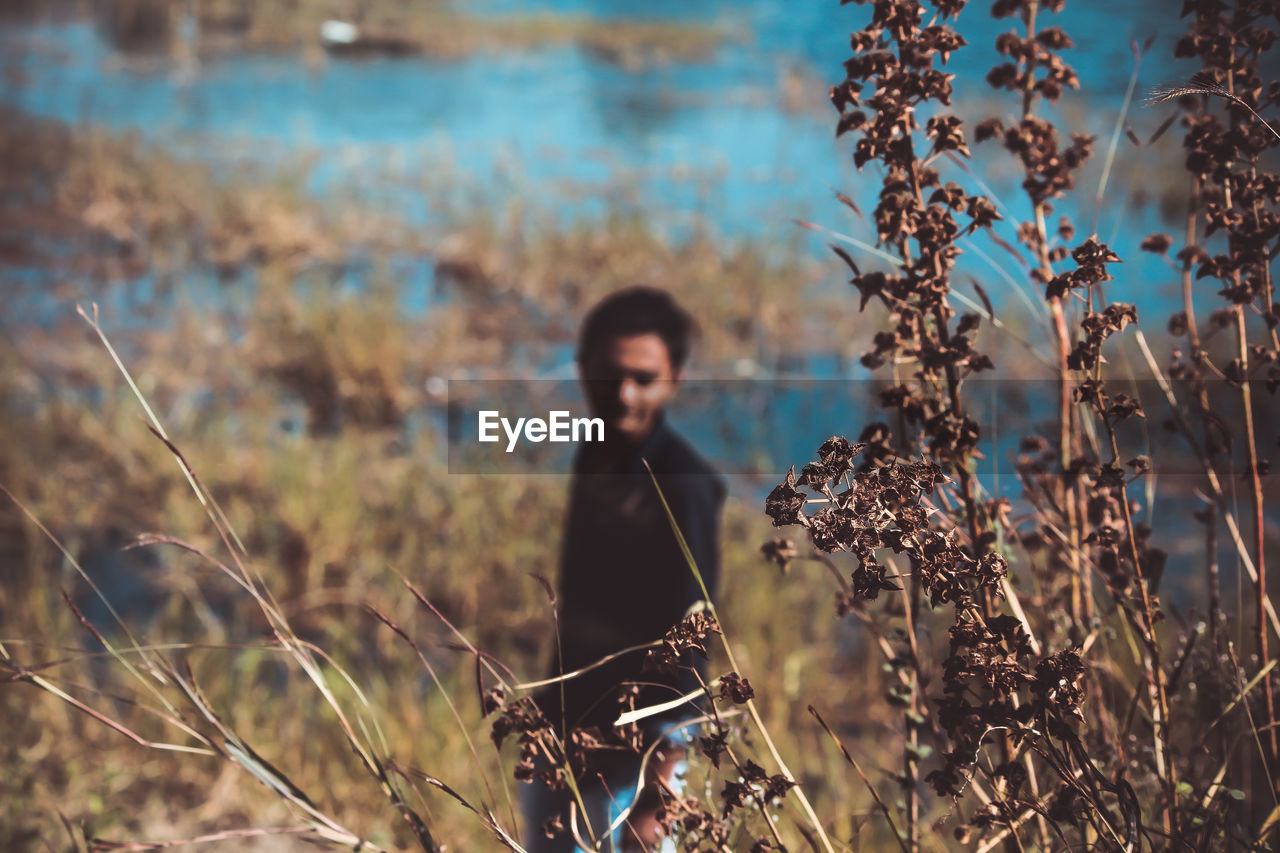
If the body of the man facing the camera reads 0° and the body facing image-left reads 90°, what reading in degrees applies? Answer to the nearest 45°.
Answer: approximately 0°
